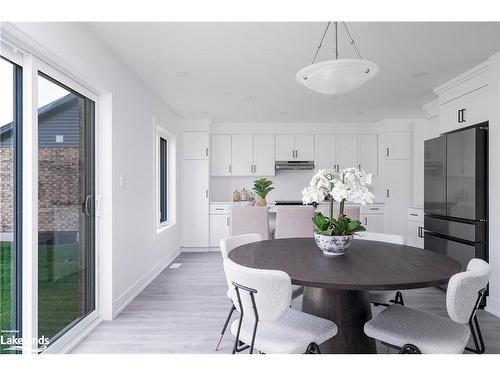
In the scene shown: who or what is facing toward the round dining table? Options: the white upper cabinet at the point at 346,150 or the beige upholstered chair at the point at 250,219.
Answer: the white upper cabinet

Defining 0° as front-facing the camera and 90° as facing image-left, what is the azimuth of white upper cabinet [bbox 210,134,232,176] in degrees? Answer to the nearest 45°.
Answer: approximately 0°

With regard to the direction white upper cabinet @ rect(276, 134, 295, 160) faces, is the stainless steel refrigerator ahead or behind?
ahead

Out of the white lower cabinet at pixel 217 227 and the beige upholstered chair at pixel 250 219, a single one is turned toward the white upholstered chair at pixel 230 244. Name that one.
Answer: the white lower cabinet

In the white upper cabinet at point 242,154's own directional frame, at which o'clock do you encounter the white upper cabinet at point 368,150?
the white upper cabinet at point 368,150 is roughly at 9 o'clock from the white upper cabinet at point 242,154.

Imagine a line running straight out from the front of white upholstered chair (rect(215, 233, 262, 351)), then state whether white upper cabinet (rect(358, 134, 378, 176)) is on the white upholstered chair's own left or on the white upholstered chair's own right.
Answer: on the white upholstered chair's own left

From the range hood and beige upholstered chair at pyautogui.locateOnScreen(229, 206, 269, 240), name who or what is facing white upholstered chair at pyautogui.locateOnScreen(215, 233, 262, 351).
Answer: the range hood

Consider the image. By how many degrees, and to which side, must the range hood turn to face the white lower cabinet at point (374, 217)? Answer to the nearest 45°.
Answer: approximately 90° to its left

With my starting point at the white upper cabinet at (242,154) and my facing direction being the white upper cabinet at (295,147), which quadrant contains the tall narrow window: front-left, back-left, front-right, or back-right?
back-right

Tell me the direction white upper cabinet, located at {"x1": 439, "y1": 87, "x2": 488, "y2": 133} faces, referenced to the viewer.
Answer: facing the viewer and to the left of the viewer

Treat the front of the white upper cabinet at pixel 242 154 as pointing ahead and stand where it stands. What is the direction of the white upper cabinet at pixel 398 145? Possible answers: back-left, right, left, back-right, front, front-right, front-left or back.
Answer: left

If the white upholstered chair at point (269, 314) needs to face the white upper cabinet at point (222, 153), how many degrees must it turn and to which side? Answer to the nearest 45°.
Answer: approximately 45° to its left

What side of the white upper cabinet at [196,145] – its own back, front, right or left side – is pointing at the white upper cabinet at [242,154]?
left

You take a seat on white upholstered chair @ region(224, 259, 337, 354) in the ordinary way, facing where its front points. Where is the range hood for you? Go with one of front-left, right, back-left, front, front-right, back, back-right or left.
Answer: front-left

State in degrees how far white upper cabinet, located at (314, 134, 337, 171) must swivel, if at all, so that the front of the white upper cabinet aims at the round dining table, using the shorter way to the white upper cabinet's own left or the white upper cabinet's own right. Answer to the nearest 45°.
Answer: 0° — it already faces it
